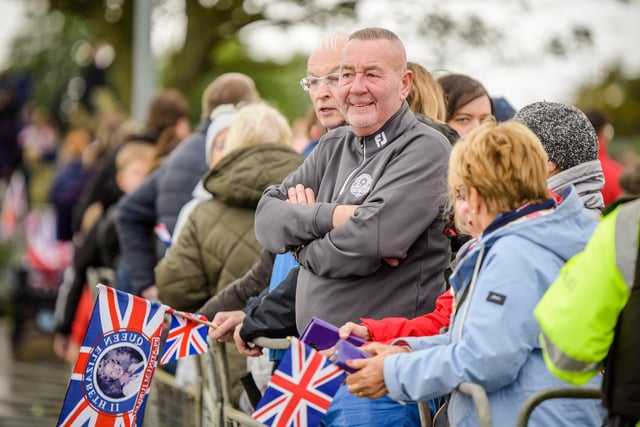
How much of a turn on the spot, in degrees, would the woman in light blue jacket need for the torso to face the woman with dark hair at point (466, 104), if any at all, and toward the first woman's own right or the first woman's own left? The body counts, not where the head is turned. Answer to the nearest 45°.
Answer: approximately 90° to the first woman's own right

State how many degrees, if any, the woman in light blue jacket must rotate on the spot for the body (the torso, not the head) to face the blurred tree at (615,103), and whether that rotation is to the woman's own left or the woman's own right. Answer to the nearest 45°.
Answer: approximately 90° to the woman's own right

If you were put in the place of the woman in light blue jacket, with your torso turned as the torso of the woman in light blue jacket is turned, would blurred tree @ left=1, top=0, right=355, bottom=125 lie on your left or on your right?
on your right

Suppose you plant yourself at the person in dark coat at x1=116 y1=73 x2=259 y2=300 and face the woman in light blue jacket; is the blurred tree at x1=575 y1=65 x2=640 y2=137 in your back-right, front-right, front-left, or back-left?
back-left

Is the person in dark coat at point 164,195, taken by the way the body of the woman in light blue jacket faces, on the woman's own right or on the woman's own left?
on the woman's own right

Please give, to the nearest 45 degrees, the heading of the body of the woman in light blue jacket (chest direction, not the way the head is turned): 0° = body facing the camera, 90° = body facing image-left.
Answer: approximately 90°

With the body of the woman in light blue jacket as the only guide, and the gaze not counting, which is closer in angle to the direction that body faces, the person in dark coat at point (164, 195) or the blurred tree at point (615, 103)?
the person in dark coat
